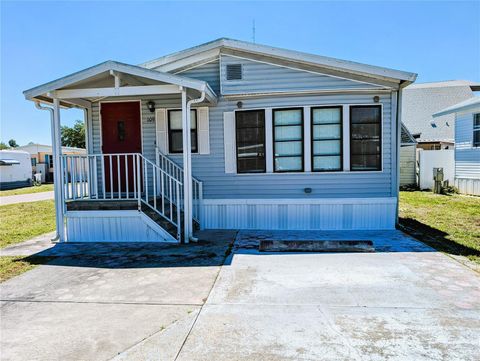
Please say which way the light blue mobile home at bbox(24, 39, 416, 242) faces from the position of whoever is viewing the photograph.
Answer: facing the viewer

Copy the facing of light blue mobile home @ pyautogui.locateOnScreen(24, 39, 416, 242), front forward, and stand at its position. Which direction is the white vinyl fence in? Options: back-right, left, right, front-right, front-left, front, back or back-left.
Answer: back-left

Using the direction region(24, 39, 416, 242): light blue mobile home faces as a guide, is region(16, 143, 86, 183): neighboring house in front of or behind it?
behind

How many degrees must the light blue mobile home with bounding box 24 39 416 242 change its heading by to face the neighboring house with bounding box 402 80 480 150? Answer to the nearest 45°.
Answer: approximately 135° to its left

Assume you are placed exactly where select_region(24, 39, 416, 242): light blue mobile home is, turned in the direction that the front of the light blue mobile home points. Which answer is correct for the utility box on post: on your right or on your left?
on your left

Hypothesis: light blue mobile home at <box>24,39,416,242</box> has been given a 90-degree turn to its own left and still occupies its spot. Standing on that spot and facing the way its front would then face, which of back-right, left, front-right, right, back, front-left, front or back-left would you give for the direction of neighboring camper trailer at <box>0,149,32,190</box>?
back-left

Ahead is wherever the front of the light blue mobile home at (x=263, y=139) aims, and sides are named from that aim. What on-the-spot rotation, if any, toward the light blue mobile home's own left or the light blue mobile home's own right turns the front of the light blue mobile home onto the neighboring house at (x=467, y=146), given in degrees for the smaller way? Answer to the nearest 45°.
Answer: approximately 135° to the light blue mobile home's own left

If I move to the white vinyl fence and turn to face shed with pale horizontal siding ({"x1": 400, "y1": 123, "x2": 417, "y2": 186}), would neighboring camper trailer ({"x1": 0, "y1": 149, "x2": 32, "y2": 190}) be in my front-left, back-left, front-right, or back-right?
front-left

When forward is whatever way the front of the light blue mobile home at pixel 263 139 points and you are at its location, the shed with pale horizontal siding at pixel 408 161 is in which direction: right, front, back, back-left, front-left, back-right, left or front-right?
back-left
